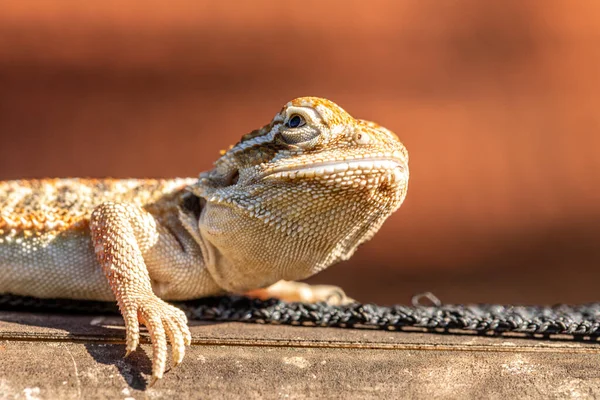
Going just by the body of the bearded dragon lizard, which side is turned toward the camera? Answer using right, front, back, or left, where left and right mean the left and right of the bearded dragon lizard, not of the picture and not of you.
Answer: right
